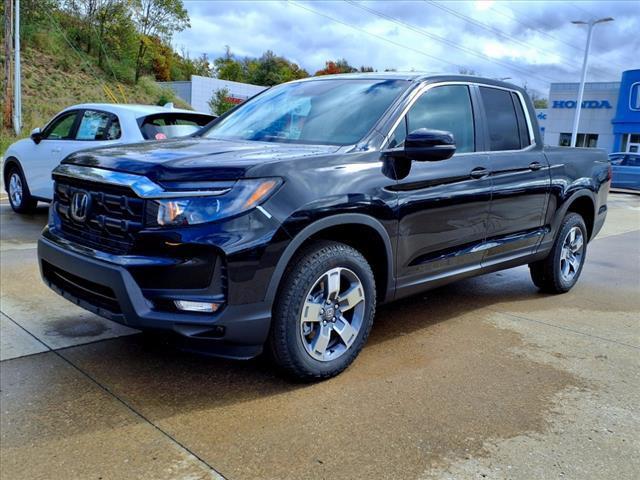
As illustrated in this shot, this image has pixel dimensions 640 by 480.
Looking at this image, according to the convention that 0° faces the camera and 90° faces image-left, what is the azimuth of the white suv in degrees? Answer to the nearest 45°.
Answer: approximately 135°

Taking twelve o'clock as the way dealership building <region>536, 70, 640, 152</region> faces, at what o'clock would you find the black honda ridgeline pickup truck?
The black honda ridgeline pickup truck is roughly at 12 o'clock from the dealership building.

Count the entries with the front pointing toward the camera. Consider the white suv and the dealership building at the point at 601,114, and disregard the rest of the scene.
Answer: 1

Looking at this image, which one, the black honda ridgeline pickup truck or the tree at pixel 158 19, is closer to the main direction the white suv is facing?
the tree

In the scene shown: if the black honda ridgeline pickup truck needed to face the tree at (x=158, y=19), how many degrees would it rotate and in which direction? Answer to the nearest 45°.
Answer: approximately 135° to its right

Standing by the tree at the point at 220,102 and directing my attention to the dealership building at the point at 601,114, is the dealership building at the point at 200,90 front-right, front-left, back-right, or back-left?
back-left

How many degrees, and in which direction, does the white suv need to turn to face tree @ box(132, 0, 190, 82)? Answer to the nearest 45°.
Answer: approximately 45° to its right

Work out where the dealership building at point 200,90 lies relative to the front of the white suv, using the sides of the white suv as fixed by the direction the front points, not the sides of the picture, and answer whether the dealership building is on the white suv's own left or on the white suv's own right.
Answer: on the white suv's own right

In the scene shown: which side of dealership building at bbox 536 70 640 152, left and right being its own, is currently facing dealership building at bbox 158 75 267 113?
right

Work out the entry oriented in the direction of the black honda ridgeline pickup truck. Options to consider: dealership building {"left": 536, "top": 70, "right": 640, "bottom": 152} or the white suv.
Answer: the dealership building

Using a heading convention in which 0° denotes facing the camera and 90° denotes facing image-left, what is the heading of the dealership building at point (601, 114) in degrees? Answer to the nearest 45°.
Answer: approximately 0°
